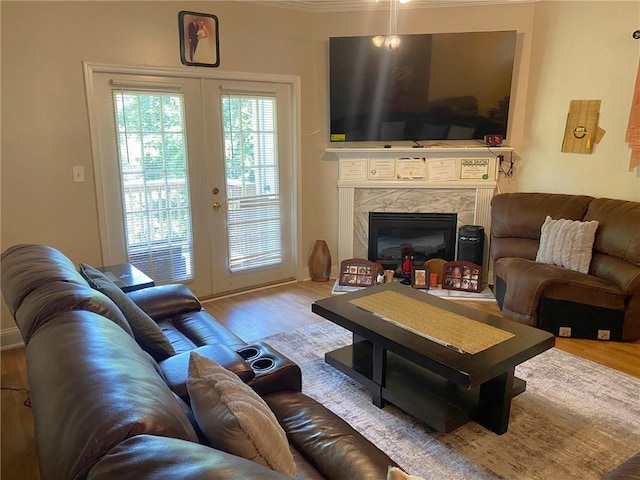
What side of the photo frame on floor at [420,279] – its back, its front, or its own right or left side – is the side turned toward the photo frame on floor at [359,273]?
right

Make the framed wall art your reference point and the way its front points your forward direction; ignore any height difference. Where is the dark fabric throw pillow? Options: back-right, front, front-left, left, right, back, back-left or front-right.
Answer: front-right

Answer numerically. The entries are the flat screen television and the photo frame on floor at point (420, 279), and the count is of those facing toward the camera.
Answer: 2

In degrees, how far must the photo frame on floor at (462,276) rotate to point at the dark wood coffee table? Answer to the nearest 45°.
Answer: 0° — it already faces it

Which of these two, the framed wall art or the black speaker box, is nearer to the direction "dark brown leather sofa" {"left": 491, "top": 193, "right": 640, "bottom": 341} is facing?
the framed wall art

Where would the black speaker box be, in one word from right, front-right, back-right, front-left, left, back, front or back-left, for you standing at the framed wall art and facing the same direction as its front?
front-left

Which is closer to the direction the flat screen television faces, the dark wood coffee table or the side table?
the dark wood coffee table

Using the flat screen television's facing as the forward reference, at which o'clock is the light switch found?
The light switch is roughly at 2 o'clock from the flat screen television.

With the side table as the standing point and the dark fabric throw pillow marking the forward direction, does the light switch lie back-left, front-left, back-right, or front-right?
back-right

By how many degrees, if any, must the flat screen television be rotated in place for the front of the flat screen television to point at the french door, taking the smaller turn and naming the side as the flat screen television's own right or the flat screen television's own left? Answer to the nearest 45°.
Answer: approximately 45° to the flat screen television's own right
